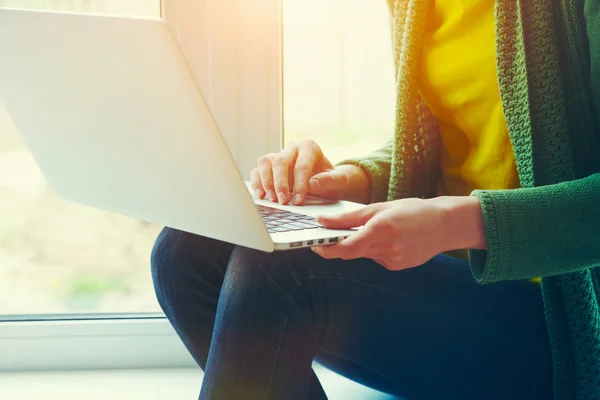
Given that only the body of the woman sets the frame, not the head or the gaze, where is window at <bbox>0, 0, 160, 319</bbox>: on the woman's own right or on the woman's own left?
on the woman's own right

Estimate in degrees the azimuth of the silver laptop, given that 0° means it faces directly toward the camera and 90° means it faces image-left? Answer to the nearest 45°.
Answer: approximately 225°

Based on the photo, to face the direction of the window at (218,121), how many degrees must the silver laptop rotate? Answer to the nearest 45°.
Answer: approximately 45° to its left

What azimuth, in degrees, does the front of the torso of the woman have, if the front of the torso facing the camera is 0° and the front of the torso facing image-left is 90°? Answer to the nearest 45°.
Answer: approximately 45°
